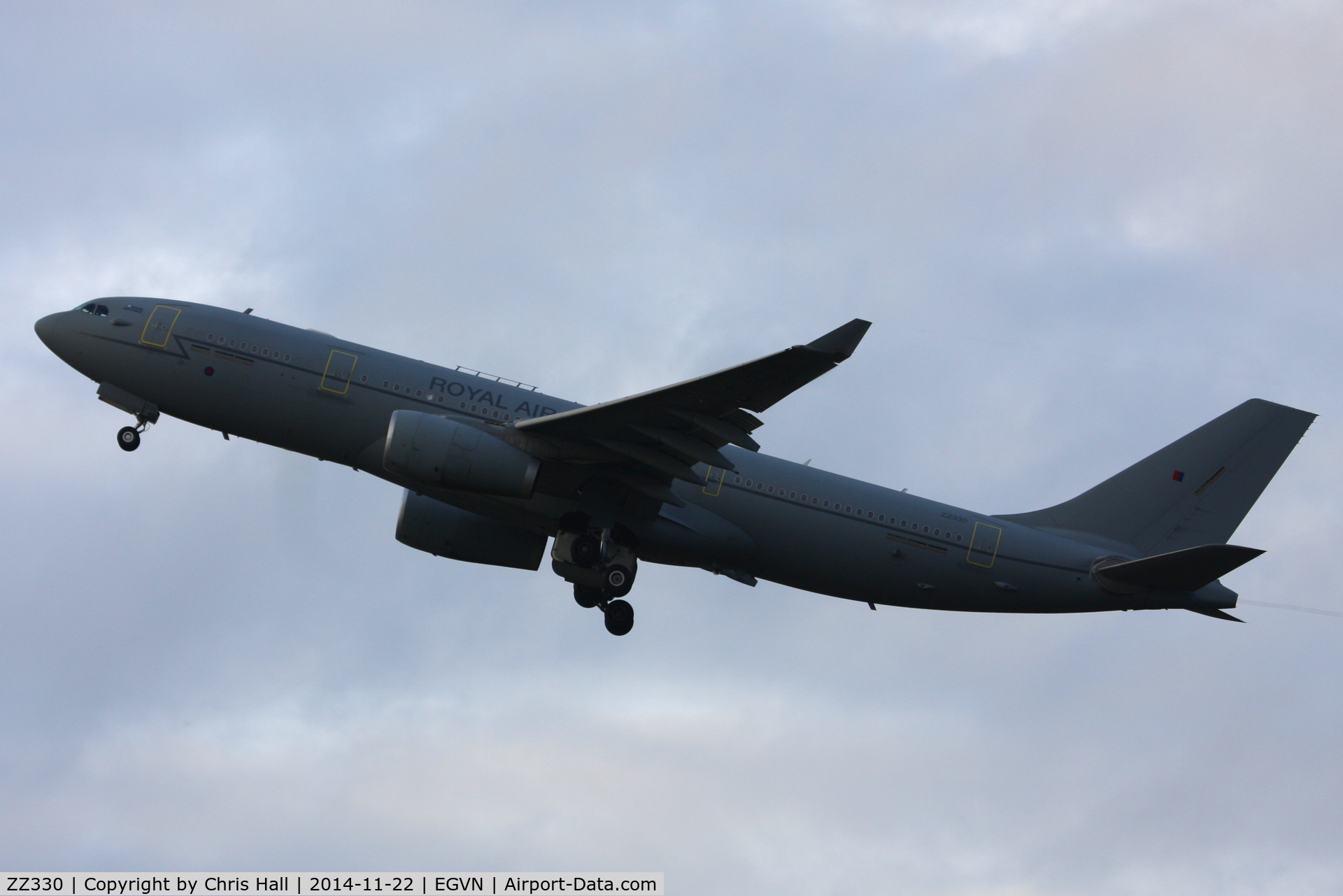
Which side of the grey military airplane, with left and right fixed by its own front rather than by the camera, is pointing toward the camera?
left
